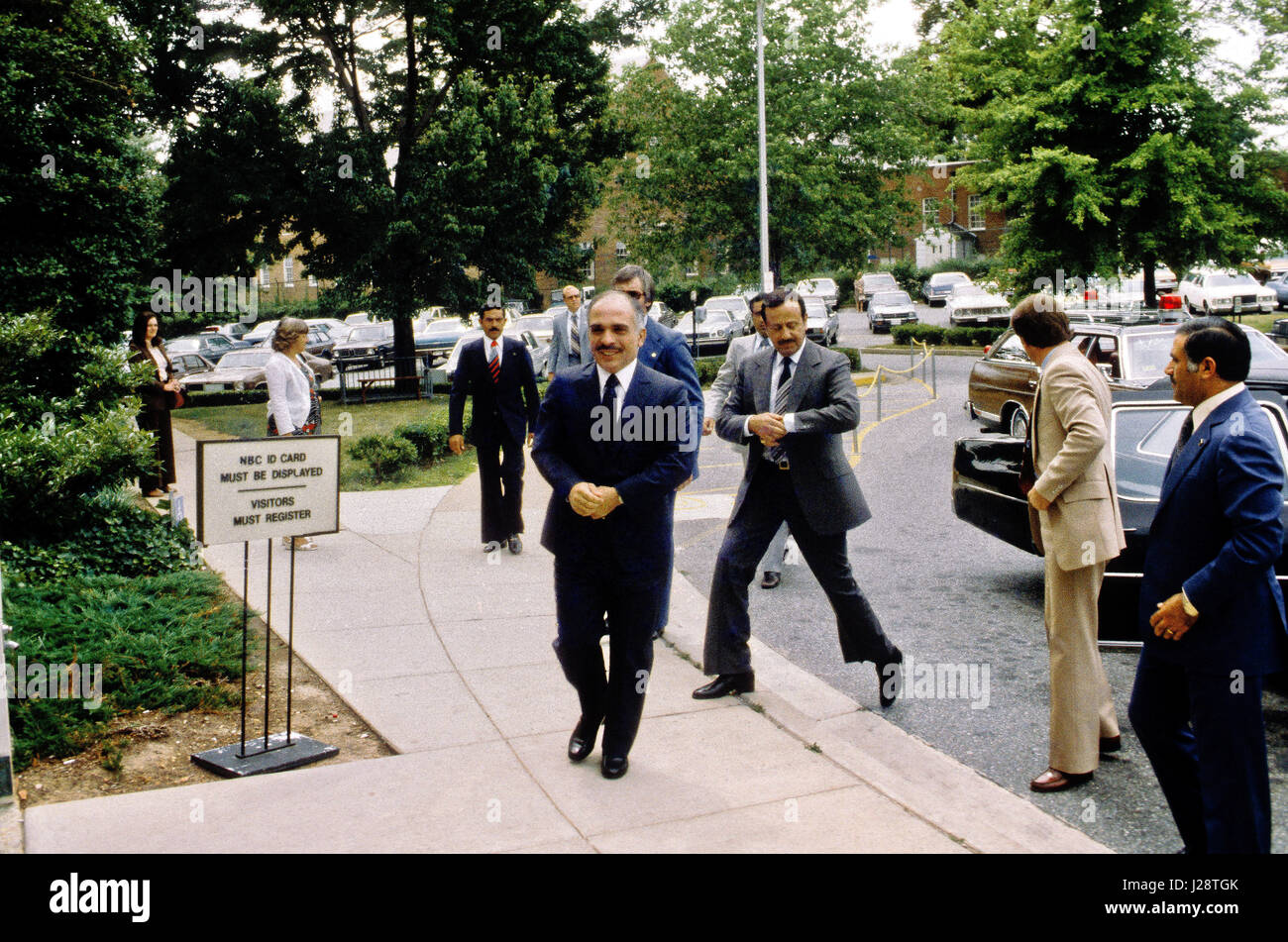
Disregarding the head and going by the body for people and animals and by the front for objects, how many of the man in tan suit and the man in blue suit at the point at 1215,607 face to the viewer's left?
2

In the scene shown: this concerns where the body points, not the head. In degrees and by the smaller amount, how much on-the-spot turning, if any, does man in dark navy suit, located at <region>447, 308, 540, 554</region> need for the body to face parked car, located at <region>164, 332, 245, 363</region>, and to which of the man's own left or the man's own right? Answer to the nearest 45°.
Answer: approximately 180°

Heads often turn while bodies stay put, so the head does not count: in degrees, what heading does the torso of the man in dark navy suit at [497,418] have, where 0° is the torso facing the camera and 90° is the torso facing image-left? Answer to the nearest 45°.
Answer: approximately 0°

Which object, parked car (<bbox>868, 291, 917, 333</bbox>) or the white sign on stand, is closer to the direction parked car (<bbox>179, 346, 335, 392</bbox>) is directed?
the white sign on stand

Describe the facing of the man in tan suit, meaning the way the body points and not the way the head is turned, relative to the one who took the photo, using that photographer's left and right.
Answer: facing to the left of the viewer

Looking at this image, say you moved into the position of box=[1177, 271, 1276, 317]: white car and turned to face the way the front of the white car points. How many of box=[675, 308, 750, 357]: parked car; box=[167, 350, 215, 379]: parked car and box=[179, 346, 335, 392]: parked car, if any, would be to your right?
3

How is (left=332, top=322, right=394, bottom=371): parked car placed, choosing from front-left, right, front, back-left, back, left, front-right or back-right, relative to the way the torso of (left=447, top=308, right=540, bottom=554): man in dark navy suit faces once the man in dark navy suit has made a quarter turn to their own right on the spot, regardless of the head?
right

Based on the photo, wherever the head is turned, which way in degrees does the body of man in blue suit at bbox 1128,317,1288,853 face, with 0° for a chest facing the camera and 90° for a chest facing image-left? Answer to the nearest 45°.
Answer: approximately 90°

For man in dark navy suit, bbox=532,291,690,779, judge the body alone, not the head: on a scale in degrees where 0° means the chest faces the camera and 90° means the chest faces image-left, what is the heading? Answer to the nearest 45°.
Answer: approximately 0°

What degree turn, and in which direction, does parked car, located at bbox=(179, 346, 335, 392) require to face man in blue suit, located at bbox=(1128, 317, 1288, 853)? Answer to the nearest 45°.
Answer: approximately 45° to its left

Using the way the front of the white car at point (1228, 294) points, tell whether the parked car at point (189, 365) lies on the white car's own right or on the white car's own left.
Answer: on the white car's own right
